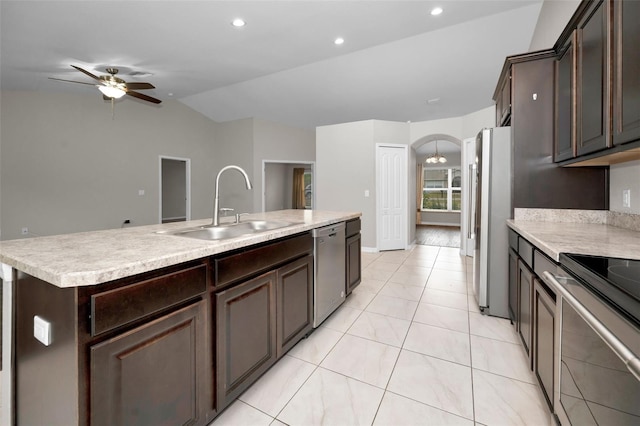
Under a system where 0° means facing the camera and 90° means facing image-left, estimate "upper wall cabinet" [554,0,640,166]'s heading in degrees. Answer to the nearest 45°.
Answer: approximately 45°

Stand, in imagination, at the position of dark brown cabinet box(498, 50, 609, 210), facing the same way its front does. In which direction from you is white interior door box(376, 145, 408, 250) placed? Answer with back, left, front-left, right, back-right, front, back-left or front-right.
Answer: front-right

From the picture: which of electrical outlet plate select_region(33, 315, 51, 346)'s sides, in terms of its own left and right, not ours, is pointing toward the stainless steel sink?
back

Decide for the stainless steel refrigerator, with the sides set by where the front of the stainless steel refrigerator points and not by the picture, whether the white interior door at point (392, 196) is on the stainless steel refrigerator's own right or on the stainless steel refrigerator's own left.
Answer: on the stainless steel refrigerator's own right

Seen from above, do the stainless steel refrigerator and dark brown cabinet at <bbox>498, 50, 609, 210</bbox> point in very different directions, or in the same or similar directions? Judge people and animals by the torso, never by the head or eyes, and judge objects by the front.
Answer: same or similar directions

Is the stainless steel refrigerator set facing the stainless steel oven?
no

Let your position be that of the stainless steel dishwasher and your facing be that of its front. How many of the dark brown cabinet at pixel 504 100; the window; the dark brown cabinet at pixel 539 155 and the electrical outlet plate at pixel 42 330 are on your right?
1

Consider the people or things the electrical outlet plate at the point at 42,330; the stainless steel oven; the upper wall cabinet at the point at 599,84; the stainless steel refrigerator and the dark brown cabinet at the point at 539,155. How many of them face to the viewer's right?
0

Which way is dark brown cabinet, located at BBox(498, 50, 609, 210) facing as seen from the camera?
to the viewer's left

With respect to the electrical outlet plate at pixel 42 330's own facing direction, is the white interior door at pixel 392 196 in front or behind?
behind

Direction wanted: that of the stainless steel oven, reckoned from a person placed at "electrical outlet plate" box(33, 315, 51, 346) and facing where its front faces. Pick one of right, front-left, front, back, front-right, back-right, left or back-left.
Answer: left

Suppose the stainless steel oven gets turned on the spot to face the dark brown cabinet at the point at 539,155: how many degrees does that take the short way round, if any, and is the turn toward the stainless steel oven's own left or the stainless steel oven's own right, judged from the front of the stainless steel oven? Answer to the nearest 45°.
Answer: approximately 135° to the stainless steel oven's own right

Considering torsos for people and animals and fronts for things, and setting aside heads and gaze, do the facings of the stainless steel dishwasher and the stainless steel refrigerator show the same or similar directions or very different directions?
very different directions

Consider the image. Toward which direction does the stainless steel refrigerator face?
to the viewer's left

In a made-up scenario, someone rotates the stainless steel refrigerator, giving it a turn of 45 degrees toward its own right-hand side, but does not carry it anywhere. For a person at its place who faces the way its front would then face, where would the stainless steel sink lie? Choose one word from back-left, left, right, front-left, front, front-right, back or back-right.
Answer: left

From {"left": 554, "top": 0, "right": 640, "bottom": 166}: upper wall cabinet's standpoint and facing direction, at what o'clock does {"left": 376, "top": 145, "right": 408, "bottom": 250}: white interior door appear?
The white interior door is roughly at 3 o'clock from the upper wall cabinet.

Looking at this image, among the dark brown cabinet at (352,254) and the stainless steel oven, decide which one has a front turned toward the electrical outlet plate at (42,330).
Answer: the stainless steel oven

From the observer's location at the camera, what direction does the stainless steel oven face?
facing the viewer and to the left of the viewer

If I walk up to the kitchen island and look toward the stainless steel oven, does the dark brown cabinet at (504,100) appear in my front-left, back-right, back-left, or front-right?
front-left

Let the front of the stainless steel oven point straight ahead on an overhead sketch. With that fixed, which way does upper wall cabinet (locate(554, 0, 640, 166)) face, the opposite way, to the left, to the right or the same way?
the same way

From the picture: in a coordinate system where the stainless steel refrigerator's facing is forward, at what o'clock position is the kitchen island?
The kitchen island is roughly at 10 o'clock from the stainless steel refrigerator.
